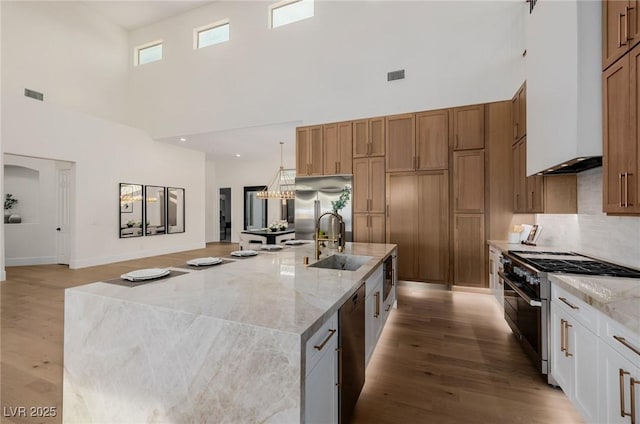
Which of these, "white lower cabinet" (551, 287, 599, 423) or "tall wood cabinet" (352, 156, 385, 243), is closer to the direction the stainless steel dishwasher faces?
the white lower cabinet

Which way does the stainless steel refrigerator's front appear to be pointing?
toward the camera

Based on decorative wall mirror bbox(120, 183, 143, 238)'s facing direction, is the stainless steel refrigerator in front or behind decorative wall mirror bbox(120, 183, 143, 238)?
in front

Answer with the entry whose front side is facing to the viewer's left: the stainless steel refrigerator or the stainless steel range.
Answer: the stainless steel range

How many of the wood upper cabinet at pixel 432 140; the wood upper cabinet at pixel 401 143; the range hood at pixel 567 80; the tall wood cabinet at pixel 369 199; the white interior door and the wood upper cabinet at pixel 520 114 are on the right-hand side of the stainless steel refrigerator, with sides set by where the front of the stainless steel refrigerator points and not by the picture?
1

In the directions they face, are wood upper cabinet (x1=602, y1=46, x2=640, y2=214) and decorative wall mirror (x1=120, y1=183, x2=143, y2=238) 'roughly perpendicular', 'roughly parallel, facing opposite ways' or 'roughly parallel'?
roughly parallel, facing opposite ways

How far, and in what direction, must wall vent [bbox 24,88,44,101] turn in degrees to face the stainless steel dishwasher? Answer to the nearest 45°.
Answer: approximately 45° to its right

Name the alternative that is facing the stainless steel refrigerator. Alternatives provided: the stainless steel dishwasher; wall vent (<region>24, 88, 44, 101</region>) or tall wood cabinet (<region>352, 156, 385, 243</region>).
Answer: the wall vent

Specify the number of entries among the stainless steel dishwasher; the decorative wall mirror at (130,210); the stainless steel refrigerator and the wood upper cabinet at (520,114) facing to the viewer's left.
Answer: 1

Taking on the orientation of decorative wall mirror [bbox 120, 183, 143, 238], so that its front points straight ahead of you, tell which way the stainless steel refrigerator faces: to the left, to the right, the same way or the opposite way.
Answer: to the right

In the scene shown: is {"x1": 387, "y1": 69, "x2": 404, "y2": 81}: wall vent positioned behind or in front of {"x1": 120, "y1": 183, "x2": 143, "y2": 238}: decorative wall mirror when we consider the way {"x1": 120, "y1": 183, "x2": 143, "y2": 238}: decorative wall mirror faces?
in front

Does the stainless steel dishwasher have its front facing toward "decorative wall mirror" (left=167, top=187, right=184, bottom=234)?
no

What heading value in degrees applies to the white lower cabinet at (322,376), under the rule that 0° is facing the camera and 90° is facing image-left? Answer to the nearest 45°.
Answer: approximately 270°

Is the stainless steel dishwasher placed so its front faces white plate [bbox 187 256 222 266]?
no

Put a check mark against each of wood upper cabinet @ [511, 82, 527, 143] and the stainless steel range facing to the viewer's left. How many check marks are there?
2

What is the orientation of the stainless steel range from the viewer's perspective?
to the viewer's left

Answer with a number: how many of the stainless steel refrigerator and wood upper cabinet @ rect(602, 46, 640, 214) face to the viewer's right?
0
